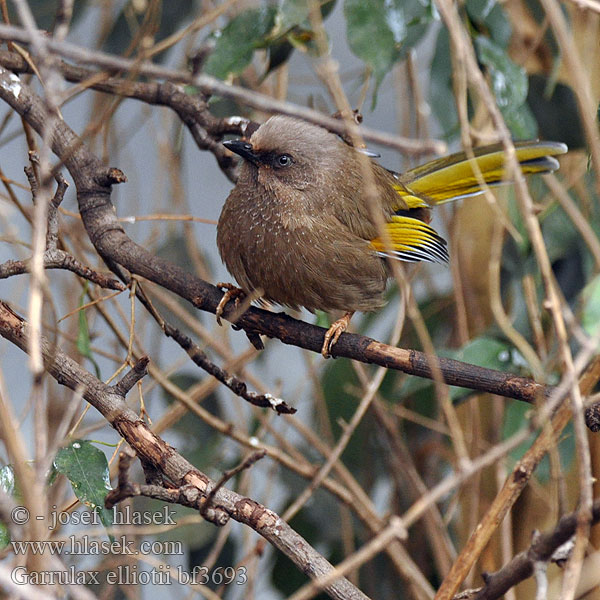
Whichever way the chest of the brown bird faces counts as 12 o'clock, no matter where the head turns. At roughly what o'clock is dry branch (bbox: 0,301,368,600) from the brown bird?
The dry branch is roughly at 1 o'clock from the brown bird.

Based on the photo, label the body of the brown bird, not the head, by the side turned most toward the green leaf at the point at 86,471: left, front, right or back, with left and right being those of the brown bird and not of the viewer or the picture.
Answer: front

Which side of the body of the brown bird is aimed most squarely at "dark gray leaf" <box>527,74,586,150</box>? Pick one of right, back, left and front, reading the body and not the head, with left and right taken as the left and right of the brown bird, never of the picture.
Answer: back

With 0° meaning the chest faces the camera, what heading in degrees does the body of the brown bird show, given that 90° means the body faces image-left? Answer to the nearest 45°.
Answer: approximately 45°
